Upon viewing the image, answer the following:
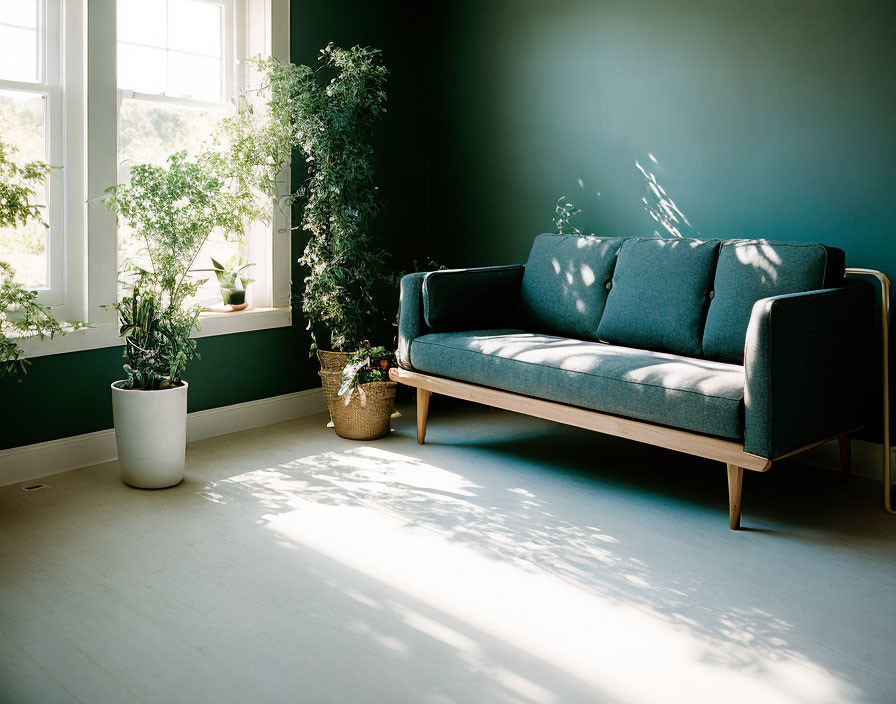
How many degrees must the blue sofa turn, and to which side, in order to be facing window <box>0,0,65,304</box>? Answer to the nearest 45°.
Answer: approximately 45° to its right

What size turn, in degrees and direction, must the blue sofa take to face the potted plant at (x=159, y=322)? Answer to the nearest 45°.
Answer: approximately 45° to its right

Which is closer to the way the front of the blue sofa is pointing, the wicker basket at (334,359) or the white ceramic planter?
the white ceramic planter

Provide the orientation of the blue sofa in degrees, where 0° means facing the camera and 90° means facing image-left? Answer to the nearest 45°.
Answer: approximately 45°

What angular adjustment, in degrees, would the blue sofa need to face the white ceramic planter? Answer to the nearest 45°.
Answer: approximately 45° to its right
